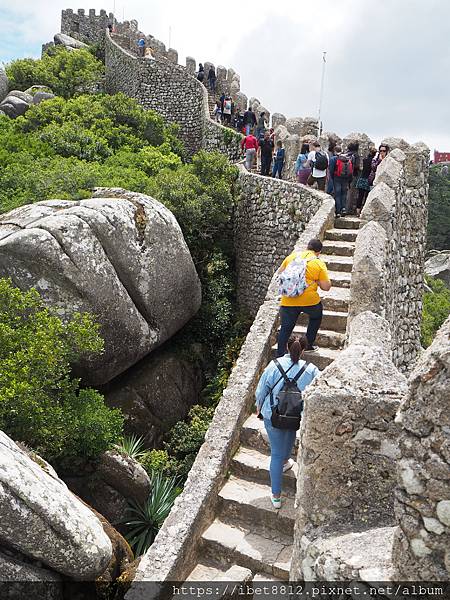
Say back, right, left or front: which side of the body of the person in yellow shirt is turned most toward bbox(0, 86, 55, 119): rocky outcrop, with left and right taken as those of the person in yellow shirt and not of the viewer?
left

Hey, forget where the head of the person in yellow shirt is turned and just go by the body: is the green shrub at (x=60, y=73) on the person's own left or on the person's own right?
on the person's own left

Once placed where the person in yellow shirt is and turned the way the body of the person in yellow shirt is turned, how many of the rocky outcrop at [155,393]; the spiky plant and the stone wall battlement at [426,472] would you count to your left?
2

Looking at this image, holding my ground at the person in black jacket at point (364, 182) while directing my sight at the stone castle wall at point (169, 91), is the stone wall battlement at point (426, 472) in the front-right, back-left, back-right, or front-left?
back-left

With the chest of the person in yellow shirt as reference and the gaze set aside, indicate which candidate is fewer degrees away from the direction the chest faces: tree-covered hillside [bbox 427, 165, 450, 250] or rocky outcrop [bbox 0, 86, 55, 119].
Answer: the tree-covered hillside

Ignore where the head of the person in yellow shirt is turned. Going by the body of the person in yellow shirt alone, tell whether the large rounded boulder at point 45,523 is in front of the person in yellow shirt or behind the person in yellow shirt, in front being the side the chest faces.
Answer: behind

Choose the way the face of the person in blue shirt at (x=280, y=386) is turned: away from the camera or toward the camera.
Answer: away from the camera

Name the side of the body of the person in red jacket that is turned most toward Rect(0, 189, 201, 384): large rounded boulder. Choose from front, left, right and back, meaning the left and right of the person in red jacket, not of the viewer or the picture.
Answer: back

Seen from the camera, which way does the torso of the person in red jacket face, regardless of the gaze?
away from the camera

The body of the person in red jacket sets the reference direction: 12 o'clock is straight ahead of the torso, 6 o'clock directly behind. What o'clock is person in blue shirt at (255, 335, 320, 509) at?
The person in blue shirt is roughly at 6 o'clock from the person in red jacket.

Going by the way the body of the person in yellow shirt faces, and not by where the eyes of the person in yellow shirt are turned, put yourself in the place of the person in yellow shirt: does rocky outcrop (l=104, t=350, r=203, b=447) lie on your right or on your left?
on your left

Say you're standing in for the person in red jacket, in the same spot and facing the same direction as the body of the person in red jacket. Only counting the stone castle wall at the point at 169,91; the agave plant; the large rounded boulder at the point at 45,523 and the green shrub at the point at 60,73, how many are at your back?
2

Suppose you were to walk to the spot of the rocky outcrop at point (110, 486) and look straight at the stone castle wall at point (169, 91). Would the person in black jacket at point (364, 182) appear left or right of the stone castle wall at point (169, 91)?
right

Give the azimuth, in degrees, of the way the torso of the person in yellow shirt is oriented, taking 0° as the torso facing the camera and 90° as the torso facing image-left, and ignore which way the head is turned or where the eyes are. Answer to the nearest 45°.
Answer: approximately 225°
